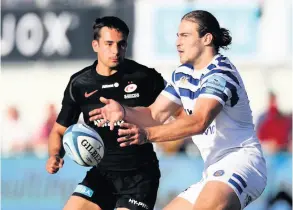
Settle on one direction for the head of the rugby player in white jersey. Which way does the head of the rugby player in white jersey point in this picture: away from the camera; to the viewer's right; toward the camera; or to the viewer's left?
to the viewer's left

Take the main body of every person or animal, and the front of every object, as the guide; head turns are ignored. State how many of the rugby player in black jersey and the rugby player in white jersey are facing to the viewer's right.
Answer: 0

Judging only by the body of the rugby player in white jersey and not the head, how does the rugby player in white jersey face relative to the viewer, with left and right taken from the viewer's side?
facing the viewer and to the left of the viewer

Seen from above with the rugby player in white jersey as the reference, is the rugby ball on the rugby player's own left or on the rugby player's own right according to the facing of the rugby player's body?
on the rugby player's own right

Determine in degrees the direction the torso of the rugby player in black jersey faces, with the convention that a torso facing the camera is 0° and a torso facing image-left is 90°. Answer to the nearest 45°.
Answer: approximately 0°

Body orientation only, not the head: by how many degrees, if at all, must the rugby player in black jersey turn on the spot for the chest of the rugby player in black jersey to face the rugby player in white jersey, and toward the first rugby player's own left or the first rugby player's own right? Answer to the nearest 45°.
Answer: approximately 45° to the first rugby player's own left

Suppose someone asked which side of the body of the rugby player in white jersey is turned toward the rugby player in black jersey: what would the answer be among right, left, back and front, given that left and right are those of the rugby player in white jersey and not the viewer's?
right
